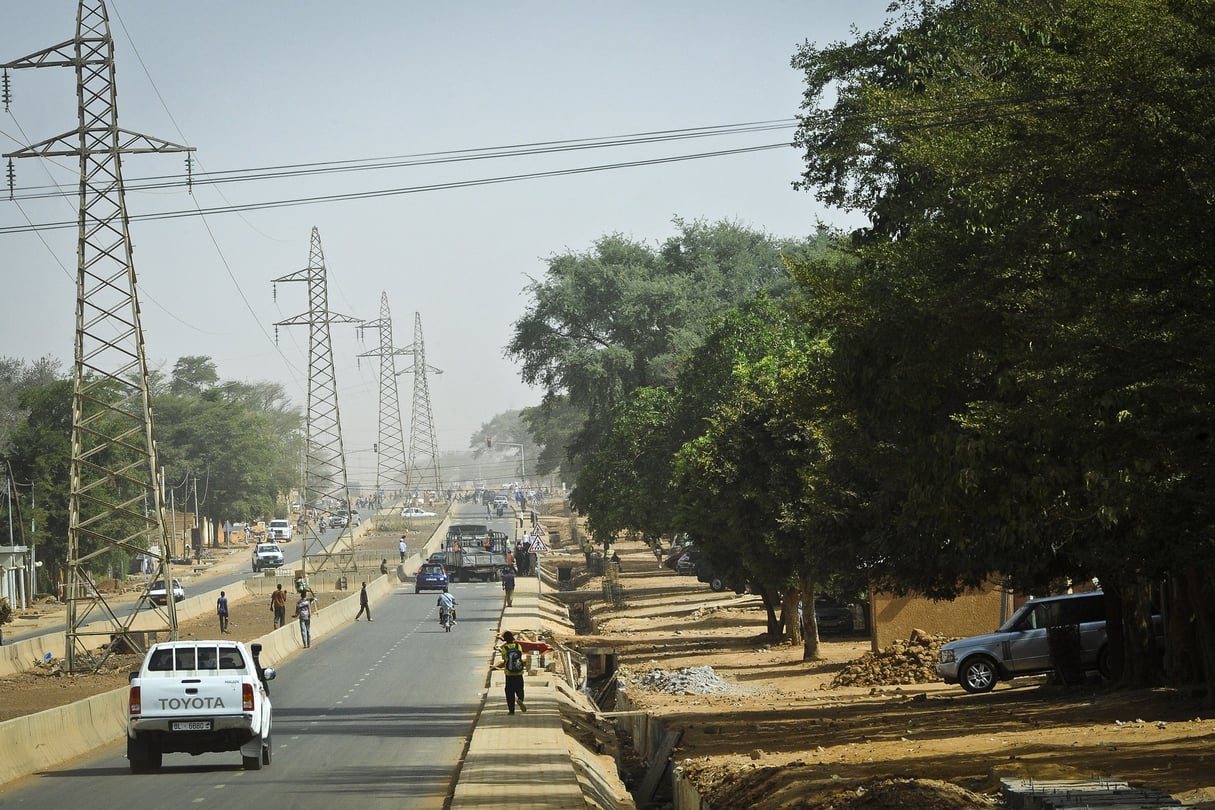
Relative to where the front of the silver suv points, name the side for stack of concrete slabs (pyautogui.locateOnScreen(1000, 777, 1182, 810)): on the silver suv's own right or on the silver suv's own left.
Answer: on the silver suv's own left

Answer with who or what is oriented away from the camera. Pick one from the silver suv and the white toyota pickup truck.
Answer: the white toyota pickup truck

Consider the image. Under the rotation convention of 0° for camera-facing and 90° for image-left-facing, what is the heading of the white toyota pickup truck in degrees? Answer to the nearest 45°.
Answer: approximately 180°

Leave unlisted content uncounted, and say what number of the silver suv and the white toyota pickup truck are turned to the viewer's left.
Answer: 1

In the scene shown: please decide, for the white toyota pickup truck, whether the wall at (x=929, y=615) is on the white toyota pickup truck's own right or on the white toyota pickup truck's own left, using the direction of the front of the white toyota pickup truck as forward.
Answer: on the white toyota pickup truck's own right

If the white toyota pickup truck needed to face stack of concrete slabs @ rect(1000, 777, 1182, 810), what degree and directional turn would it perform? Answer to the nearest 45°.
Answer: approximately 135° to its right

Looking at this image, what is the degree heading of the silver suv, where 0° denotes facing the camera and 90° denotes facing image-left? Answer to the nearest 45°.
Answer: approximately 90°

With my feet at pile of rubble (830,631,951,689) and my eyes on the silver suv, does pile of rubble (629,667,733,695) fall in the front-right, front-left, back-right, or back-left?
back-right

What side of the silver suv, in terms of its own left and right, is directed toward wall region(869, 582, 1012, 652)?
right
